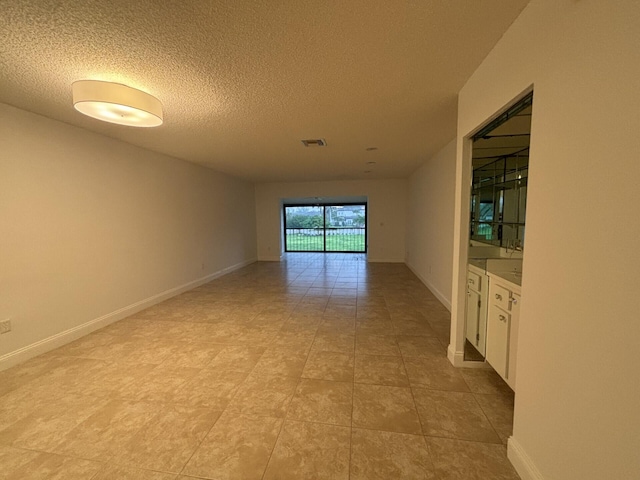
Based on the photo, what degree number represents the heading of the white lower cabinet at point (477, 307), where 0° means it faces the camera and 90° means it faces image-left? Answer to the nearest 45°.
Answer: approximately 45°
